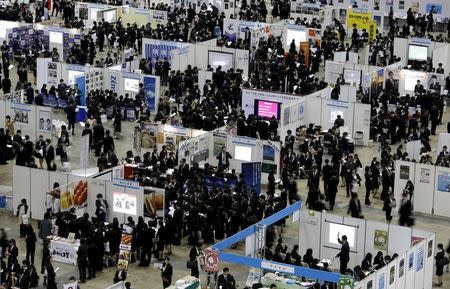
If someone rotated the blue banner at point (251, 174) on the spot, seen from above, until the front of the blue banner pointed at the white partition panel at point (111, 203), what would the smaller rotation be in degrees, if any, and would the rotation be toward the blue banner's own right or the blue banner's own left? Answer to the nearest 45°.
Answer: approximately 45° to the blue banner's own right

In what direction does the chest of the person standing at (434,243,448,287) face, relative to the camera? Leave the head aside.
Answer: to the viewer's left

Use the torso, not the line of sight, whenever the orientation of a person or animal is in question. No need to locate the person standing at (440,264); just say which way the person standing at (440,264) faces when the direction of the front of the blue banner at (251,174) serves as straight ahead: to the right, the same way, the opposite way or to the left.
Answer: to the right

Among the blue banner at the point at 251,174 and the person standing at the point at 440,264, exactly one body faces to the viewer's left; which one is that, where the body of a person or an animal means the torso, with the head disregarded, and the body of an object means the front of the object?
the person standing

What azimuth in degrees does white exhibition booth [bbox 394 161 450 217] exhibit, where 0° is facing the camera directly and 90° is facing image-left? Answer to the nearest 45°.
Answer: approximately 0°
